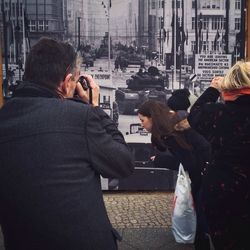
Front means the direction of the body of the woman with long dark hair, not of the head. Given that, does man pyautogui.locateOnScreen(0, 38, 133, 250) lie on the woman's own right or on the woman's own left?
on the woman's own left

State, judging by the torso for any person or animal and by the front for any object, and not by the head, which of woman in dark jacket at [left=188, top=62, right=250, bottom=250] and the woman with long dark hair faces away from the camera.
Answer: the woman in dark jacket

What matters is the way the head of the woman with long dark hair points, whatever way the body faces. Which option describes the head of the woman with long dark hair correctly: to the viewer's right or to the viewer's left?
to the viewer's left

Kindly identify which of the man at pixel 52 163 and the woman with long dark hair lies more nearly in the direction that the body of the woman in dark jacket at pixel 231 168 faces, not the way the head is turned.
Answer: the woman with long dark hair

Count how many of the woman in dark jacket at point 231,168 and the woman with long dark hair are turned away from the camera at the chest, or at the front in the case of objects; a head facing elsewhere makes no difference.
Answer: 1

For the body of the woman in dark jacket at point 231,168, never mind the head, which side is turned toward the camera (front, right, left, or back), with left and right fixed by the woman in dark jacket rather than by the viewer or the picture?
back

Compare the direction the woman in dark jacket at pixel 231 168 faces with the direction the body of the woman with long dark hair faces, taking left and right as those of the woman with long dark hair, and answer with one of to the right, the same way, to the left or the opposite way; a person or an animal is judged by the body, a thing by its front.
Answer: to the right

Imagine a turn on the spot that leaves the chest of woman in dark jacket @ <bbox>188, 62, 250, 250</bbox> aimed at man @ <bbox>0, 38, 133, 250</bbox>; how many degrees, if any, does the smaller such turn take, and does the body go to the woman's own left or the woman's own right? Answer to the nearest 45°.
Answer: approximately 135° to the woman's own left

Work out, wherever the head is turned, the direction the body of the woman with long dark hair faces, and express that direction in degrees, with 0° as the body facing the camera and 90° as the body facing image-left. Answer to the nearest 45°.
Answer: approximately 90°
